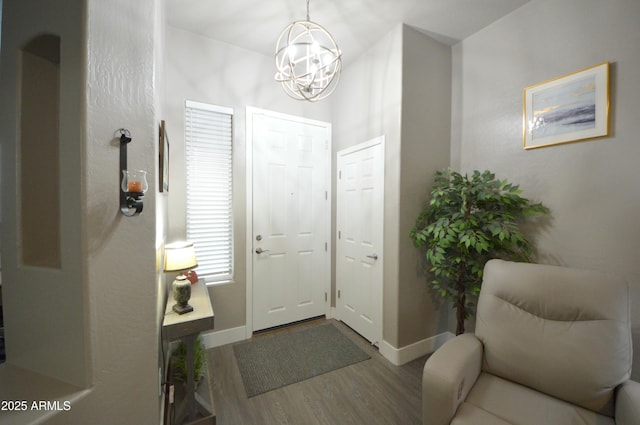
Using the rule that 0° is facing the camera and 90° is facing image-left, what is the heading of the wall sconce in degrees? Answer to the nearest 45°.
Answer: approximately 315°

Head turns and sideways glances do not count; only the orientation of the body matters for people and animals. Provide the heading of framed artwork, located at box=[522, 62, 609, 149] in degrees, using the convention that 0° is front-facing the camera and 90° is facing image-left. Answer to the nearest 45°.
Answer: approximately 45°

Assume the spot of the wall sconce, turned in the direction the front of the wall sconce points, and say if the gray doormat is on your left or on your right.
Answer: on your left

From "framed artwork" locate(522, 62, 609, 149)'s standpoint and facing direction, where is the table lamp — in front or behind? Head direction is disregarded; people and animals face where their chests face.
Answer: in front

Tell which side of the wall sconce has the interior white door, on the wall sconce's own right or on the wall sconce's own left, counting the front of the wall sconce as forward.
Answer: on the wall sconce's own left

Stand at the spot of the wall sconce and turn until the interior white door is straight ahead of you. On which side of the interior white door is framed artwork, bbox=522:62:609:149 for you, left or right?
right

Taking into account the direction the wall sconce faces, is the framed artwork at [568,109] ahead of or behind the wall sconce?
ahead

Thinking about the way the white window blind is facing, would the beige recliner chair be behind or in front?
in front
